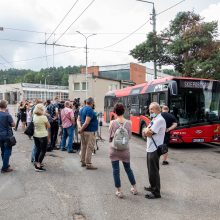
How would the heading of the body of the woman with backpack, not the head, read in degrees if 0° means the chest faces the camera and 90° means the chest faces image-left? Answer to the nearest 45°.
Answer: approximately 180°

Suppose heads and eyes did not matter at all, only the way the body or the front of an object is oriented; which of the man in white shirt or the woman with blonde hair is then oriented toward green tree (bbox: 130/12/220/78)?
the woman with blonde hair

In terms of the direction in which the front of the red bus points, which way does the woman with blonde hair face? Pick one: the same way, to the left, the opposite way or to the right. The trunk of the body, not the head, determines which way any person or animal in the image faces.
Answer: to the left

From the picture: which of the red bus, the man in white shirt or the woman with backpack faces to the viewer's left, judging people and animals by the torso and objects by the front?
the man in white shirt

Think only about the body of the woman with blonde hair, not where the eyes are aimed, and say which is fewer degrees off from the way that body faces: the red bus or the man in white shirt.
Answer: the red bus

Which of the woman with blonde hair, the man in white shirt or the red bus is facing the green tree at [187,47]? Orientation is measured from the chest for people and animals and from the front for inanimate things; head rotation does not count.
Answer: the woman with blonde hair

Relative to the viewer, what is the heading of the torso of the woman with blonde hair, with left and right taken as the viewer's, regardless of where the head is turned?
facing away from the viewer and to the right of the viewer

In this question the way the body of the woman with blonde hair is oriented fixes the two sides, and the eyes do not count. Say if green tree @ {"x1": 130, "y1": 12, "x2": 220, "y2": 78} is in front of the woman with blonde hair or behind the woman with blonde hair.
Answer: in front

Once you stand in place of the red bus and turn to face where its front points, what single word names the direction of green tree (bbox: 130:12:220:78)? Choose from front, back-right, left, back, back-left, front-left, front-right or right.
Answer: back-left

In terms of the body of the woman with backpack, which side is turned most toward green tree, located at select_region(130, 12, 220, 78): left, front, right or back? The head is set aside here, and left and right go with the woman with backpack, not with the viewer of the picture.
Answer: front

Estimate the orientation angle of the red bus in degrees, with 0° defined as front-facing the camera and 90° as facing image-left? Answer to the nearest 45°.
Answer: approximately 315°

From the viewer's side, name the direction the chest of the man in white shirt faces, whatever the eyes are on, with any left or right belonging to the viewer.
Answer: facing to the left of the viewer

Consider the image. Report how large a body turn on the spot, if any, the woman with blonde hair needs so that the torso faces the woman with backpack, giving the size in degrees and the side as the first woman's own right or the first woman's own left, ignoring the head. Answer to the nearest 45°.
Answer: approximately 90° to the first woman's own right

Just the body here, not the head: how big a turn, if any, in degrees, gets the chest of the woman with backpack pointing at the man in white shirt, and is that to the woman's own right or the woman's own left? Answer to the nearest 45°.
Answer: approximately 90° to the woman's own right

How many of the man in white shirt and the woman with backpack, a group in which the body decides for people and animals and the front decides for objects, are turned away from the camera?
1

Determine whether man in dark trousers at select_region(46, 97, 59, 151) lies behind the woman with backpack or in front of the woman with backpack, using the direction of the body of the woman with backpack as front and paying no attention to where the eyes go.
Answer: in front
